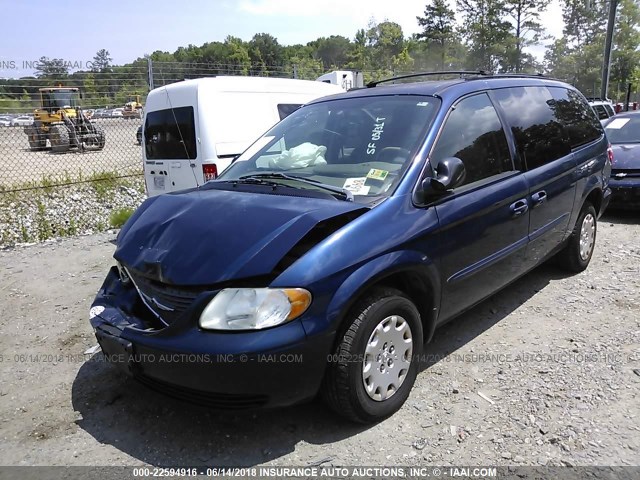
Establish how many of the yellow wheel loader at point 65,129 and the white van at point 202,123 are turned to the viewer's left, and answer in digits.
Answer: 0

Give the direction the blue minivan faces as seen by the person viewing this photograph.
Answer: facing the viewer and to the left of the viewer

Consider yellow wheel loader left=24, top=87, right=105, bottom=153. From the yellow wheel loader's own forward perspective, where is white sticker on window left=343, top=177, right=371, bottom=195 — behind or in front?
in front

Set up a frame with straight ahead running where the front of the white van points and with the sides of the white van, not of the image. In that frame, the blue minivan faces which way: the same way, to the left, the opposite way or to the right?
the opposite way

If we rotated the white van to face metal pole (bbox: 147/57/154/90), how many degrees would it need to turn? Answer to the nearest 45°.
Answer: approximately 45° to its left

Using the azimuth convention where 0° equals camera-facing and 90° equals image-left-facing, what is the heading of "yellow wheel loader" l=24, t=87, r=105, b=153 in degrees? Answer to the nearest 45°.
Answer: approximately 315°

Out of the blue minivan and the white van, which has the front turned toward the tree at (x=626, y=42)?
the white van

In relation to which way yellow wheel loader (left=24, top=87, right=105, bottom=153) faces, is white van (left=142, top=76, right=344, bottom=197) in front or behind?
in front

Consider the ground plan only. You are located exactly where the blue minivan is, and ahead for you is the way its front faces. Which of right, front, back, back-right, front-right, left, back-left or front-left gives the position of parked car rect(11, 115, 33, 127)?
right

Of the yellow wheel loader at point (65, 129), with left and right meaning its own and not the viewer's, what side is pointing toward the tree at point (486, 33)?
left

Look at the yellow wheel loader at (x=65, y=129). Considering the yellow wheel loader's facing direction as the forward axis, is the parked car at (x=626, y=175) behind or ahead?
ahead

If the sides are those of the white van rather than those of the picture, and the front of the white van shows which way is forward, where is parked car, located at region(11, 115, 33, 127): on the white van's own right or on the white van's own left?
on the white van's own left

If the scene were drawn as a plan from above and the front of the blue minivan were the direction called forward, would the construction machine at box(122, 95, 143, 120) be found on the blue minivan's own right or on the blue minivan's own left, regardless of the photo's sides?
on the blue minivan's own right

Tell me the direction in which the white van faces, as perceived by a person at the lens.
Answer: facing away from the viewer and to the right of the viewer

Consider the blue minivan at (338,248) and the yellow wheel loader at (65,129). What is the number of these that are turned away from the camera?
0
